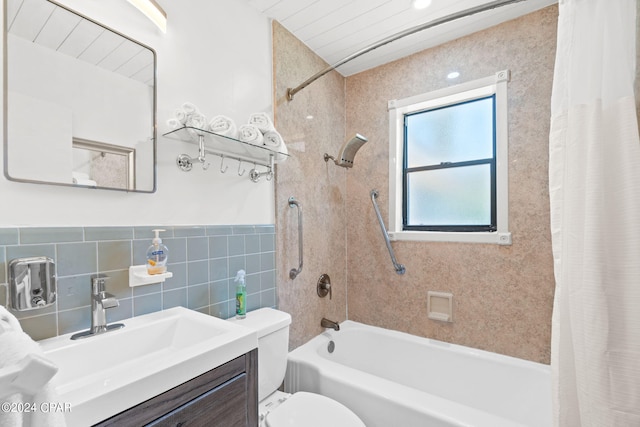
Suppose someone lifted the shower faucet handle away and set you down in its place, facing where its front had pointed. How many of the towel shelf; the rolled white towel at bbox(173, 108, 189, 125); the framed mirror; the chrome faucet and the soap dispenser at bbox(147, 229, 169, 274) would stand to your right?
5

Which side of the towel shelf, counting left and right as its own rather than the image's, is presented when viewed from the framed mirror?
right

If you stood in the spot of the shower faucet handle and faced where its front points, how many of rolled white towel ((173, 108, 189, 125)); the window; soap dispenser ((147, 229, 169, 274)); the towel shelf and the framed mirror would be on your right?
4

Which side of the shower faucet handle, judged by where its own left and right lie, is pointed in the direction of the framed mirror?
right

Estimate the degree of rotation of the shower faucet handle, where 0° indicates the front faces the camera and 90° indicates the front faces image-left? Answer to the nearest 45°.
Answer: approximately 315°

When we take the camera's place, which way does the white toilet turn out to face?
facing the viewer and to the right of the viewer

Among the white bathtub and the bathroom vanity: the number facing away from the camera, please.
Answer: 0

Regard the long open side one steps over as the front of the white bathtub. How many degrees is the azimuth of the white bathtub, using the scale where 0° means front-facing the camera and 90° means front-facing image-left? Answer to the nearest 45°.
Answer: approximately 45°
